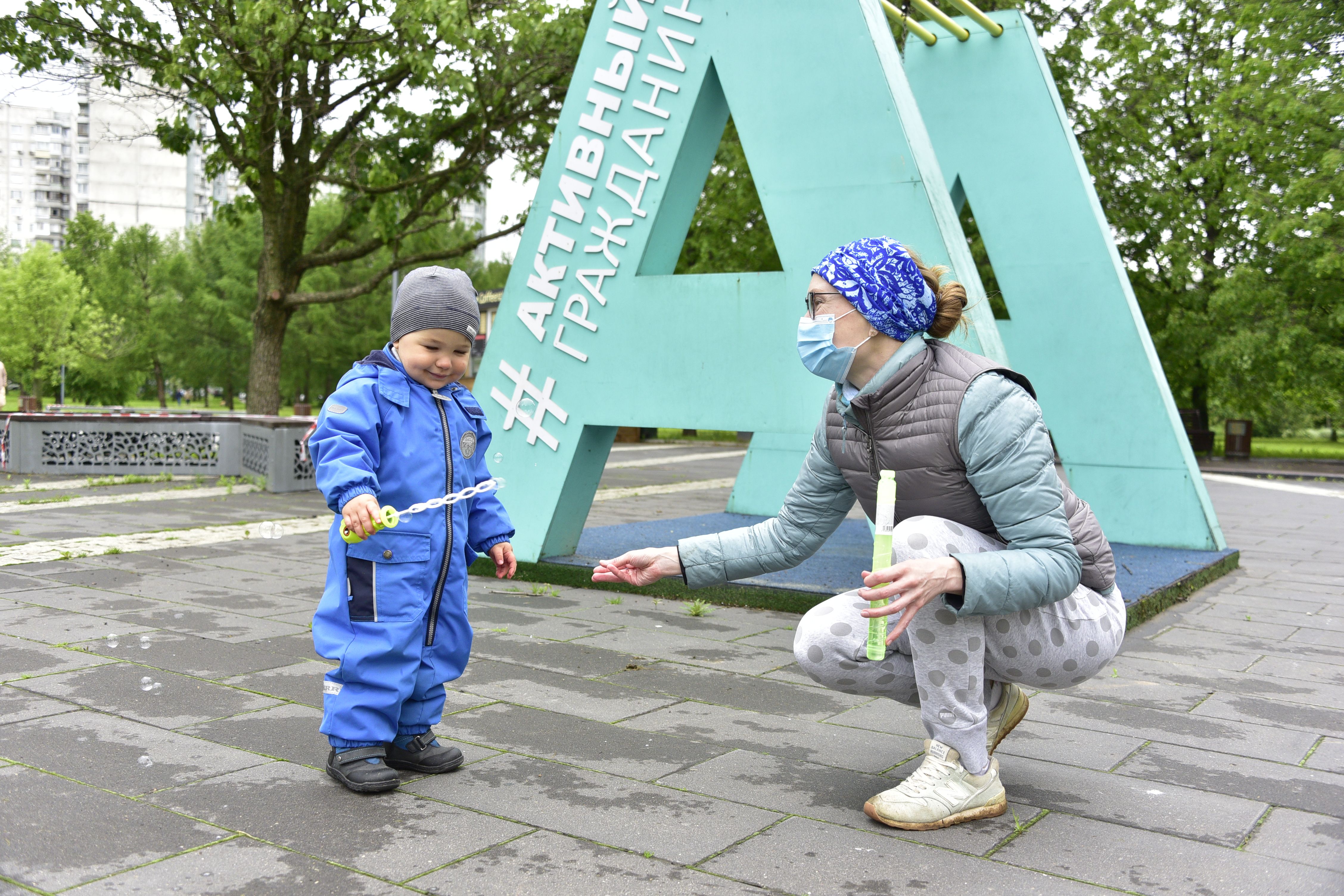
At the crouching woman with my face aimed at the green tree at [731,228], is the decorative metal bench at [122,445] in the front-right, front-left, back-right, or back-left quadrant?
front-left

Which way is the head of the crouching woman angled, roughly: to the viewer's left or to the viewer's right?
to the viewer's left

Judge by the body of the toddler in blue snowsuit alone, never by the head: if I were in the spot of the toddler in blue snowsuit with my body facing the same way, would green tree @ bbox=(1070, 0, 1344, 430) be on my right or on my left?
on my left

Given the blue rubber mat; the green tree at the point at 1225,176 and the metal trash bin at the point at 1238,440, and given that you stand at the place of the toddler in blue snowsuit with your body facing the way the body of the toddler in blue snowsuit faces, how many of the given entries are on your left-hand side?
3

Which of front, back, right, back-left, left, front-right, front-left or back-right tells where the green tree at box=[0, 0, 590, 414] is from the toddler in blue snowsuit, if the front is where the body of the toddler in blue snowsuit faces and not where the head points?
back-left

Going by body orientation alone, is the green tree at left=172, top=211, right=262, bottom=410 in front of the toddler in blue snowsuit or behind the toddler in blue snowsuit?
behind

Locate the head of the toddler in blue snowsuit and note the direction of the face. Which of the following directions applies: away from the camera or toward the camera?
toward the camera

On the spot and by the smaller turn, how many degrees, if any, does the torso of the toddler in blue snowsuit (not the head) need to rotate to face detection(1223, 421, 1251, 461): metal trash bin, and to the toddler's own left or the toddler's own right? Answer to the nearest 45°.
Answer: approximately 90° to the toddler's own left

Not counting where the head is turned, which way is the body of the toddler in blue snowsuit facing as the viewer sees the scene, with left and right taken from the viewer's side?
facing the viewer and to the right of the viewer

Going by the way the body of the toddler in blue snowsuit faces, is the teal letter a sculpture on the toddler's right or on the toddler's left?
on the toddler's left

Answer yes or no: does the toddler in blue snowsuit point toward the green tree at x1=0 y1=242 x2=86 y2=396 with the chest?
no

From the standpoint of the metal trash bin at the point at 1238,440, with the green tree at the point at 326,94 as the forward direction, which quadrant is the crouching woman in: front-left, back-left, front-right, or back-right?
front-left

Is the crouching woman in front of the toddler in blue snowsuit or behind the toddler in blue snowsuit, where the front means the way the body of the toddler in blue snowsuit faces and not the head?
in front

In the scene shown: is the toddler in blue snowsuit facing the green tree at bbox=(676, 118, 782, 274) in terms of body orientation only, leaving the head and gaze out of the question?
no
